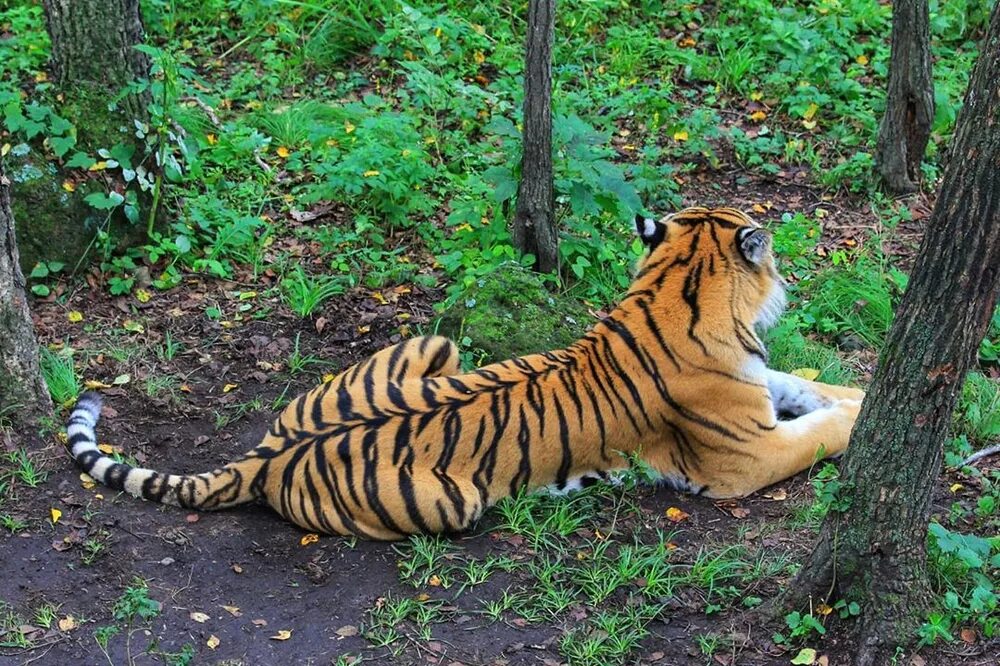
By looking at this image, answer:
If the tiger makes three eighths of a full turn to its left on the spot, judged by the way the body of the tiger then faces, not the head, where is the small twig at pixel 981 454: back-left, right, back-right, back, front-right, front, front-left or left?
back

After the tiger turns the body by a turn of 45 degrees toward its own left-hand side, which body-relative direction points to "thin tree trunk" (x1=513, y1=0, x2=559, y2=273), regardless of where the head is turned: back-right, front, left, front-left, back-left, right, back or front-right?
front

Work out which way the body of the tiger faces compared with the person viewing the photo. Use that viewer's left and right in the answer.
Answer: facing away from the viewer and to the right of the viewer

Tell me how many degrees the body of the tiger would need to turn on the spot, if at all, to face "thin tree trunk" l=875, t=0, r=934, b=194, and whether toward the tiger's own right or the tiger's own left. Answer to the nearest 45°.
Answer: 0° — it already faces it

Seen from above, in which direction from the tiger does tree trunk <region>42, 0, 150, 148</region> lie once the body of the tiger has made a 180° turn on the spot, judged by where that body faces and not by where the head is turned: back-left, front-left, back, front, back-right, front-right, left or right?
right

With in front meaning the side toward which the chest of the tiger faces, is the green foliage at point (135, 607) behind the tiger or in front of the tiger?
behind

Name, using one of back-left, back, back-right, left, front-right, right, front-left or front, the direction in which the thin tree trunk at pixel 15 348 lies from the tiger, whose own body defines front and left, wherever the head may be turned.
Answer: back-left

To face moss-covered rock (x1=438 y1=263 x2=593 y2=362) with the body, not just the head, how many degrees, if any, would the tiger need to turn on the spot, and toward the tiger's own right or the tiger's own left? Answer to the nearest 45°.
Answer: approximately 45° to the tiger's own left
